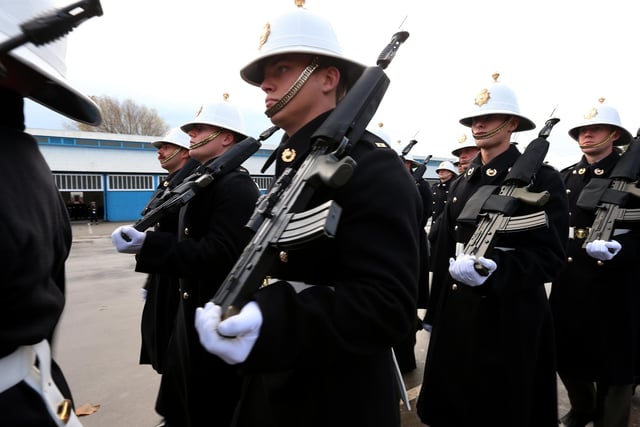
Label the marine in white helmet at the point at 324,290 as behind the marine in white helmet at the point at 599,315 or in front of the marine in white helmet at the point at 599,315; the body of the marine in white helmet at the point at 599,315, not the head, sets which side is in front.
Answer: in front

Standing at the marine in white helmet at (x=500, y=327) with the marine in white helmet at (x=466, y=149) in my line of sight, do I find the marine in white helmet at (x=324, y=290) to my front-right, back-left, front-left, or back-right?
back-left

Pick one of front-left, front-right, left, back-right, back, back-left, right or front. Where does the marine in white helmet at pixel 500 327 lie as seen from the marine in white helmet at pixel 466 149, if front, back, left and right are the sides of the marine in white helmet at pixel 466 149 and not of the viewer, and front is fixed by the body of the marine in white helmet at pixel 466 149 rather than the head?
front-left

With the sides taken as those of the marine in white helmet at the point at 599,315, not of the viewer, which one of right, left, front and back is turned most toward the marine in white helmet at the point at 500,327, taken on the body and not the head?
front

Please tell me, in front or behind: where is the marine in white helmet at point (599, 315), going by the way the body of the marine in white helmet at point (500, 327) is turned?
behind

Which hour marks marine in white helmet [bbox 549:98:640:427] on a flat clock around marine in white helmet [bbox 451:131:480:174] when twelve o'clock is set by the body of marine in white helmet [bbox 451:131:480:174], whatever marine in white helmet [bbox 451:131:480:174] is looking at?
marine in white helmet [bbox 549:98:640:427] is roughly at 10 o'clock from marine in white helmet [bbox 451:131:480:174].

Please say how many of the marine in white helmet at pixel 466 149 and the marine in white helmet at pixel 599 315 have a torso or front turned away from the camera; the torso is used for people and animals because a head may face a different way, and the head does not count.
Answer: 0

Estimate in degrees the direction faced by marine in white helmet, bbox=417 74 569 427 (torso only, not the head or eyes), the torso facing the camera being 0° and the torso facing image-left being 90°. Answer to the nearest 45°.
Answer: approximately 45°

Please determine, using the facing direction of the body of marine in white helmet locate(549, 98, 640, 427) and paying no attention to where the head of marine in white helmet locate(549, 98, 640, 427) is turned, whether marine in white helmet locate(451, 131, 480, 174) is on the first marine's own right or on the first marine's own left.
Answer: on the first marine's own right

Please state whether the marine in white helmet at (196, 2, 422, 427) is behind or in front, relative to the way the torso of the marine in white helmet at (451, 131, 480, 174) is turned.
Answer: in front

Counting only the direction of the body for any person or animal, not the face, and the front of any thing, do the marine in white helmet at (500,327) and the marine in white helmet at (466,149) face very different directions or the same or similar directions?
same or similar directions

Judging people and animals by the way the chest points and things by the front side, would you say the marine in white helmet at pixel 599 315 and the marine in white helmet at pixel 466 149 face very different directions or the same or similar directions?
same or similar directions

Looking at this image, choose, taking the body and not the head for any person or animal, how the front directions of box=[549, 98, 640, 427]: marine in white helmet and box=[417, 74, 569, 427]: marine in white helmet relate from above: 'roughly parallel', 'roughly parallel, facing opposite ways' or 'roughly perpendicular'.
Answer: roughly parallel

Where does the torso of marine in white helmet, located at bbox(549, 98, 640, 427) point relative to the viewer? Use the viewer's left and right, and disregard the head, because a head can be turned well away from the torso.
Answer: facing the viewer and to the left of the viewer

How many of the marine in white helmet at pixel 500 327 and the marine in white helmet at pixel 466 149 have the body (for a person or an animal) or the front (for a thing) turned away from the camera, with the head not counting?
0
